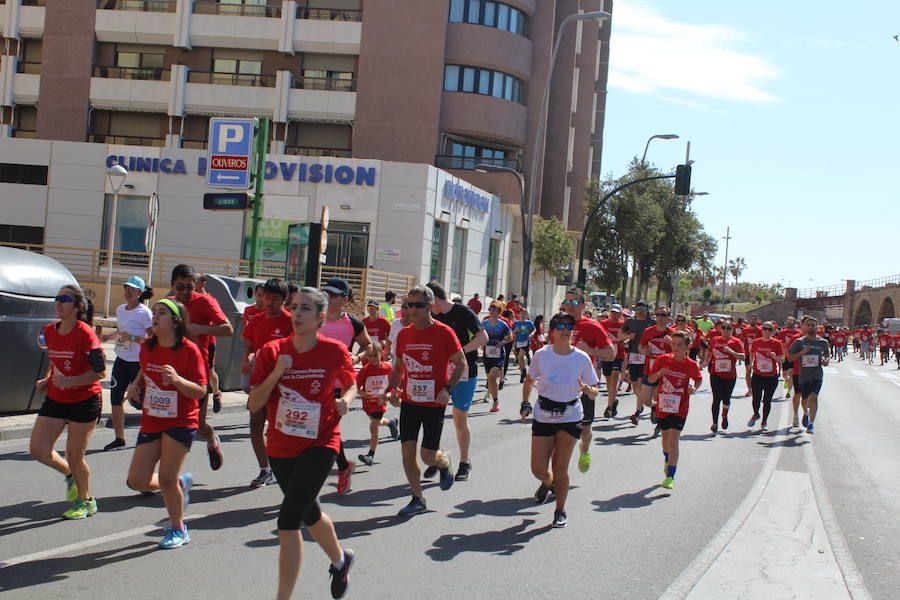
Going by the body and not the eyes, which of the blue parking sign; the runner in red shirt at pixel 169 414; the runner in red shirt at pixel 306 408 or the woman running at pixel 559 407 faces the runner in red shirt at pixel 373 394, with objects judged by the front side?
the blue parking sign

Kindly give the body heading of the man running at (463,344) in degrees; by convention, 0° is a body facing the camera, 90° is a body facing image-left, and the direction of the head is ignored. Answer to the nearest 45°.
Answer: approximately 45°

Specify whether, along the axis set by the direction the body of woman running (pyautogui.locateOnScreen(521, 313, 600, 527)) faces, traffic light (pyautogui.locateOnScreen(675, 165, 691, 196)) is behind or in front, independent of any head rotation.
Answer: behind

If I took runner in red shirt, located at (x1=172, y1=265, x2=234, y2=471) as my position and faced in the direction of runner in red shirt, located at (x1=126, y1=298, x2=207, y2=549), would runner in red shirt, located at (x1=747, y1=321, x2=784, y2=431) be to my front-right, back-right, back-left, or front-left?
back-left

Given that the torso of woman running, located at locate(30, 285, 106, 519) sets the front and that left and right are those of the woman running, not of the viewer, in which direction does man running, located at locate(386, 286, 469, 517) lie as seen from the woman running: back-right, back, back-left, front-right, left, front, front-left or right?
back-left

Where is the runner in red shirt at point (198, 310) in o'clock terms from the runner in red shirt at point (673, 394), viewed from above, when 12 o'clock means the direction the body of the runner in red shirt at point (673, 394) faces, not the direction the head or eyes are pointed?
the runner in red shirt at point (198, 310) is roughly at 2 o'clock from the runner in red shirt at point (673, 394).

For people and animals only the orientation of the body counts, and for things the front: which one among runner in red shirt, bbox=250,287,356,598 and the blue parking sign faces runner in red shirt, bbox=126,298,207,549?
the blue parking sign

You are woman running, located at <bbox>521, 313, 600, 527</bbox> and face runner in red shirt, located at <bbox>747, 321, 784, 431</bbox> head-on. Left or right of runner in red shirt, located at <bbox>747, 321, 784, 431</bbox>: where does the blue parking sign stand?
left

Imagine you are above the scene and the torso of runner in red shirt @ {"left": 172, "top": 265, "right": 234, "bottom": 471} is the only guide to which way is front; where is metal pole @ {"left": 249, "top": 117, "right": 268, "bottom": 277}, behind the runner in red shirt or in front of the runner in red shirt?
behind

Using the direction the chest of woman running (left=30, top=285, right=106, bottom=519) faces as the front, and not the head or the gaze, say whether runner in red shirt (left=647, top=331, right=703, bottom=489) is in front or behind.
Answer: behind
